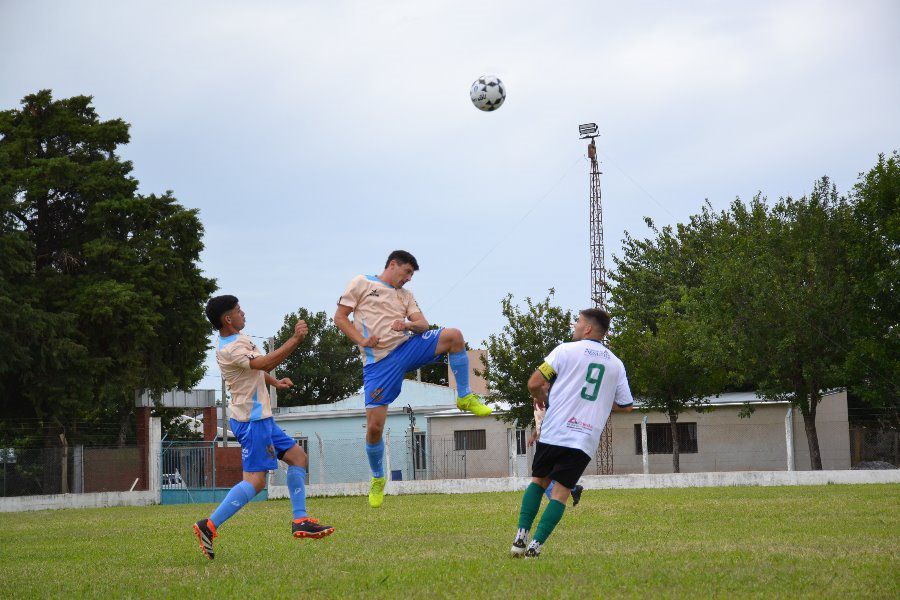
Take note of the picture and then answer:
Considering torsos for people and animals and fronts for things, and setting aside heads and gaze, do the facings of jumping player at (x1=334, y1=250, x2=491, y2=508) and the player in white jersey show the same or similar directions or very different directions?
very different directions

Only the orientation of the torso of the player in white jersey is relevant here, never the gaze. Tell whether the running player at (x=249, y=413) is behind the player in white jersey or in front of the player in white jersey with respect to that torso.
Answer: in front

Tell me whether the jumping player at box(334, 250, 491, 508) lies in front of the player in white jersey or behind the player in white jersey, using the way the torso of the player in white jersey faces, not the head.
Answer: in front

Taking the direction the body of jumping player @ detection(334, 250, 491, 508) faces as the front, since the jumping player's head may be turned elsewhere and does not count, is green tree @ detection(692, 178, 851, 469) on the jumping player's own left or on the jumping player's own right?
on the jumping player's own left

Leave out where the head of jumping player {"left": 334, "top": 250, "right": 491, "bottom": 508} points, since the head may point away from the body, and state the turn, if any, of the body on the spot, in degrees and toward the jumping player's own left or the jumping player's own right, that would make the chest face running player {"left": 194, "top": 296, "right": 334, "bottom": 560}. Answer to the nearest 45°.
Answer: approximately 135° to the jumping player's own right

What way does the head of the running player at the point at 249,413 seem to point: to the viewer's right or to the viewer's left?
to the viewer's right

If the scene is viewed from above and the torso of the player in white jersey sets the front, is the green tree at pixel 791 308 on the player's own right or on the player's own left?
on the player's own right

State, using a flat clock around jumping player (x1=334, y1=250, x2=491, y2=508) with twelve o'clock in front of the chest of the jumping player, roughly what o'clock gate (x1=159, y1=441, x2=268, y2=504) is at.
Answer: The gate is roughly at 7 o'clock from the jumping player.

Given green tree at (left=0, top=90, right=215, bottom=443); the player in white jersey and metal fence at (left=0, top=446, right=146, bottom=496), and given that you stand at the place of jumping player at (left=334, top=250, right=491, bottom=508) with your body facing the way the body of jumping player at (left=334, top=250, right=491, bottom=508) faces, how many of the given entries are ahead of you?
1

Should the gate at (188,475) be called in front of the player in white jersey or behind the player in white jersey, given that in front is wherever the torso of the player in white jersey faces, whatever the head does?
in front

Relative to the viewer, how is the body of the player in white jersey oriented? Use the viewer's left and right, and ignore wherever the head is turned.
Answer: facing away from the viewer and to the left of the viewer

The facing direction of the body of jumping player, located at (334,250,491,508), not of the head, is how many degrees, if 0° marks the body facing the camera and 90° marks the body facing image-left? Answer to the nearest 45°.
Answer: approximately 315°
